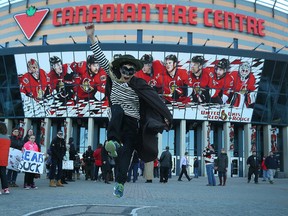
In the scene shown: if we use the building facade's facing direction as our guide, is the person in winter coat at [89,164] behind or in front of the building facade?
in front

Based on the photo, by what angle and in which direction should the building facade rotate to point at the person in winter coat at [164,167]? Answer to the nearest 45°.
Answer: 0° — it already faces them

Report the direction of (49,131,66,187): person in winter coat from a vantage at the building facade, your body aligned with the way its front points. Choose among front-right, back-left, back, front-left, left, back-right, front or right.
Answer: front

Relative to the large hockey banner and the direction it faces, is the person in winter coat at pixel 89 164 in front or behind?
in front

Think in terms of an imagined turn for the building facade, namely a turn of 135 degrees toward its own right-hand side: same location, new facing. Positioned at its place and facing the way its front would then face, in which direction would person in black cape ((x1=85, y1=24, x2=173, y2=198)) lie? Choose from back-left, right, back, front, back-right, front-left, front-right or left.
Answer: back-left

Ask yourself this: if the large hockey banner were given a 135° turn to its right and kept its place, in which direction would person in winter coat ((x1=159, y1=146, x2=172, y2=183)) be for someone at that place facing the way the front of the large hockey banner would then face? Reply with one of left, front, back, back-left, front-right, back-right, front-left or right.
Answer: back-left

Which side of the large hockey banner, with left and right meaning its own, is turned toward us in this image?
front

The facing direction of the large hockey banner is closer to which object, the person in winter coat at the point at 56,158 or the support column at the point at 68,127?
the person in winter coat

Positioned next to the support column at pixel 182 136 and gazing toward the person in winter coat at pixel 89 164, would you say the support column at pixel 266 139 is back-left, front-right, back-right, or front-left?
back-left

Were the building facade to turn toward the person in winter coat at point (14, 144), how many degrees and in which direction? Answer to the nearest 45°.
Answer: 0° — it already faces them

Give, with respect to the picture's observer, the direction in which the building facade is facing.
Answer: facing the viewer

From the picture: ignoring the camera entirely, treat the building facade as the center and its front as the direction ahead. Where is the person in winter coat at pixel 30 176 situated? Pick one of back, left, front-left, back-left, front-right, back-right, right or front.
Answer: front
